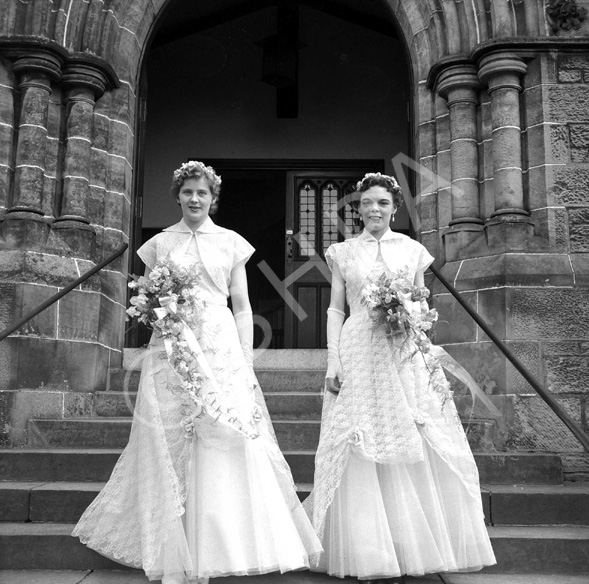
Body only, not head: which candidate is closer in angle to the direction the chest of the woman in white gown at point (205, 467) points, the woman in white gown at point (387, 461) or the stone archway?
the woman in white gown

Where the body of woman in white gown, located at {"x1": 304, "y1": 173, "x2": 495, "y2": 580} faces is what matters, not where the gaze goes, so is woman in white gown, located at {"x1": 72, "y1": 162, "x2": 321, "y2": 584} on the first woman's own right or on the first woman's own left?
on the first woman's own right

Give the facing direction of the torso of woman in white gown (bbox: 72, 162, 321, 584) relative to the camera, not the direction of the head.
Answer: toward the camera

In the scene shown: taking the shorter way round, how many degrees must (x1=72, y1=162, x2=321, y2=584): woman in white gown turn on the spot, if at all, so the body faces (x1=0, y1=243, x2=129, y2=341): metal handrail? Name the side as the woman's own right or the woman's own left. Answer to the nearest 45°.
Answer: approximately 135° to the woman's own right

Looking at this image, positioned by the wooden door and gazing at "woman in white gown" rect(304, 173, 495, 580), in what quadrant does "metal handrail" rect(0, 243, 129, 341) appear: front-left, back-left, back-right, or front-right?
front-right

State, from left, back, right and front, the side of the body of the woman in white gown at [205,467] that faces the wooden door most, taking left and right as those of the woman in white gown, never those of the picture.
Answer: back

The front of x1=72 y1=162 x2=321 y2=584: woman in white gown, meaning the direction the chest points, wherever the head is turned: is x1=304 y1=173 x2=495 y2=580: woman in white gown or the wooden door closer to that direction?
the woman in white gown

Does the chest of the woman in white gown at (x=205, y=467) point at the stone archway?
no

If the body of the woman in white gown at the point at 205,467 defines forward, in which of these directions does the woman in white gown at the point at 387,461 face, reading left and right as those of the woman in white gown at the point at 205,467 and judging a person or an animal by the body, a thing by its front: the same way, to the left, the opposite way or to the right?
the same way

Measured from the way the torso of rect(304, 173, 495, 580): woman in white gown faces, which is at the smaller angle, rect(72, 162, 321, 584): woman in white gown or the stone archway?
the woman in white gown

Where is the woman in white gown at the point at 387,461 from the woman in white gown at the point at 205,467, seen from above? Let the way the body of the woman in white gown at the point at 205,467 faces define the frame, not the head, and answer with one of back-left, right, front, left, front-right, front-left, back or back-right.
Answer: left

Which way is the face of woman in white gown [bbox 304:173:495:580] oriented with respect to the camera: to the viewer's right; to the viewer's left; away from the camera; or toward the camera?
toward the camera

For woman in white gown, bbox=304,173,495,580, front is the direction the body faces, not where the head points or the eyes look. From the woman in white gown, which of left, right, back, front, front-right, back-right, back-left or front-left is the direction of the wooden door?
back

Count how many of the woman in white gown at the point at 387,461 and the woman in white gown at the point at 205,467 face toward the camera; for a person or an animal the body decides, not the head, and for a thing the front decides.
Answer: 2

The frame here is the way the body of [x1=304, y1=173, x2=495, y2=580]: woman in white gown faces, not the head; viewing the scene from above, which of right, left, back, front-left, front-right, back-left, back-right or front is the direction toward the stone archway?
back
